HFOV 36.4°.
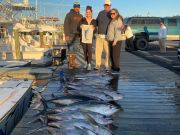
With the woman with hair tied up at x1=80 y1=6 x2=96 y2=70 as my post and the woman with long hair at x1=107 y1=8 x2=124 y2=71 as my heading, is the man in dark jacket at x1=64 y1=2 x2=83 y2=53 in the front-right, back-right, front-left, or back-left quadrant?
back-left

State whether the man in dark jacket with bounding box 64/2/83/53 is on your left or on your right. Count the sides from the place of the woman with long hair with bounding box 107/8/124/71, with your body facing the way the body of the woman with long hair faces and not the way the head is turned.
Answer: on your right

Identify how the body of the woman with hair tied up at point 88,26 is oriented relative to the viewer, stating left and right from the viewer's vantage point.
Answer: facing the viewer

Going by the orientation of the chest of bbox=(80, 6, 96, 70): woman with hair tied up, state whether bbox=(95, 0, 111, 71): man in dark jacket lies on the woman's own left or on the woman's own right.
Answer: on the woman's own left

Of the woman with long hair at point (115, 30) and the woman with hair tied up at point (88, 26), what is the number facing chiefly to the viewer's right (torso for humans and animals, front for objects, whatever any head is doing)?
0

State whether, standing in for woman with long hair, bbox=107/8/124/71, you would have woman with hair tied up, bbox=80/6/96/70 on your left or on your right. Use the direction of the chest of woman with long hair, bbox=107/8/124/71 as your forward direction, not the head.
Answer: on your right
